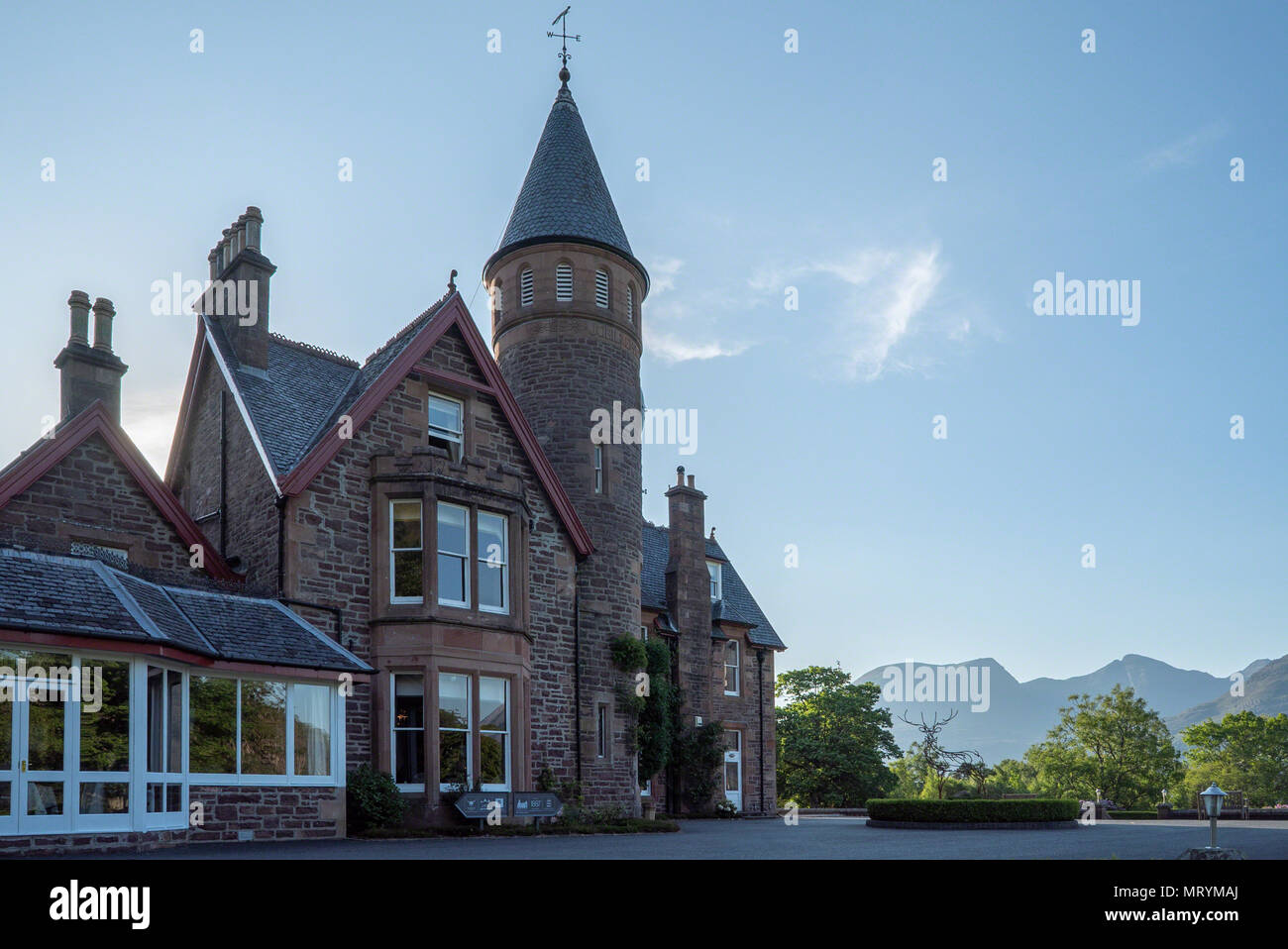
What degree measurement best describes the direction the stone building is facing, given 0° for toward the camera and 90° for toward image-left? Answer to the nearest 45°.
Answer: approximately 315°

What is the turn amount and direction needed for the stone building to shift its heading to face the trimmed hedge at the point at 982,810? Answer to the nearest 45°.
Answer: approximately 45° to its left
